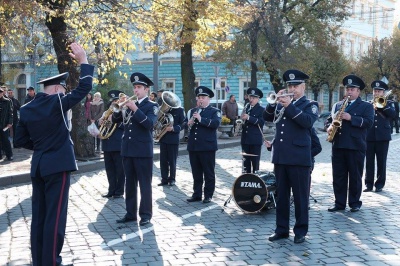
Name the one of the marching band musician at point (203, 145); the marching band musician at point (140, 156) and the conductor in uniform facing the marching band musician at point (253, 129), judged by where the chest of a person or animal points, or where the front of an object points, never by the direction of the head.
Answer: the conductor in uniform

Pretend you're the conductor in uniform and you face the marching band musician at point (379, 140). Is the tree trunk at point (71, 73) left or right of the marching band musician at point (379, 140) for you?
left

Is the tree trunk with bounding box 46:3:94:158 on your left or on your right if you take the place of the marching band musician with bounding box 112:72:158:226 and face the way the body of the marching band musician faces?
on your right

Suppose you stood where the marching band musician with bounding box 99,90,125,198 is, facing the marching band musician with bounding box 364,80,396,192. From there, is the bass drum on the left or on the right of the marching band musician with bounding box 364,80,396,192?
right

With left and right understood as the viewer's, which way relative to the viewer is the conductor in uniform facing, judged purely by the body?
facing away from the viewer and to the right of the viewer

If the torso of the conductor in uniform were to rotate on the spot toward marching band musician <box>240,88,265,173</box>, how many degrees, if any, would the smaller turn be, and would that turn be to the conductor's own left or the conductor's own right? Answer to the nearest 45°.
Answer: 0° — they already face them
